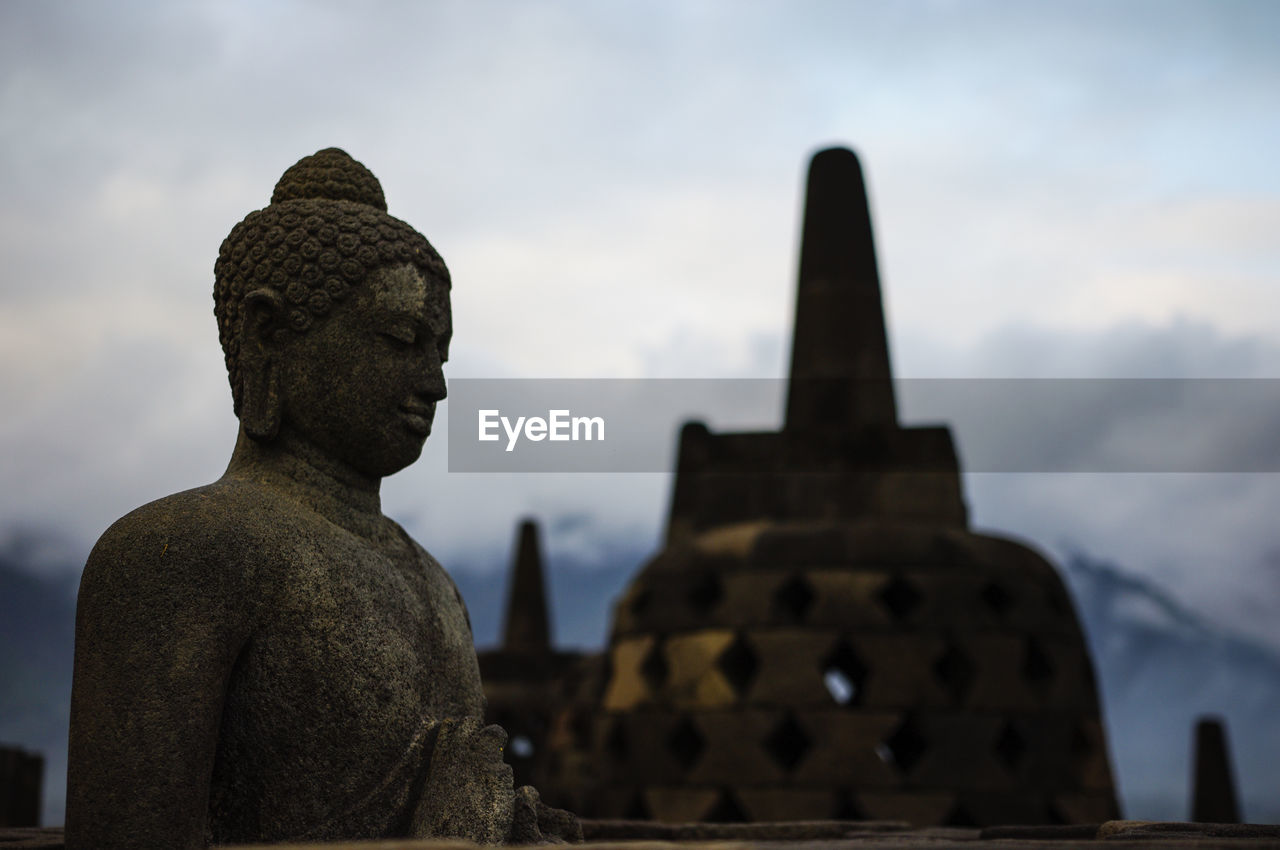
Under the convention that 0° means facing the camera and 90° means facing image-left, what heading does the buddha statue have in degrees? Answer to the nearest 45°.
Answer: approximately 315°

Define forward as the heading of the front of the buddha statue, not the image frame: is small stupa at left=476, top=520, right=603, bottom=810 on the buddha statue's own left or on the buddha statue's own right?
on the buddha statue's own left

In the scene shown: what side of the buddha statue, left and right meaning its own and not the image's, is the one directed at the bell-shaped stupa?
left
